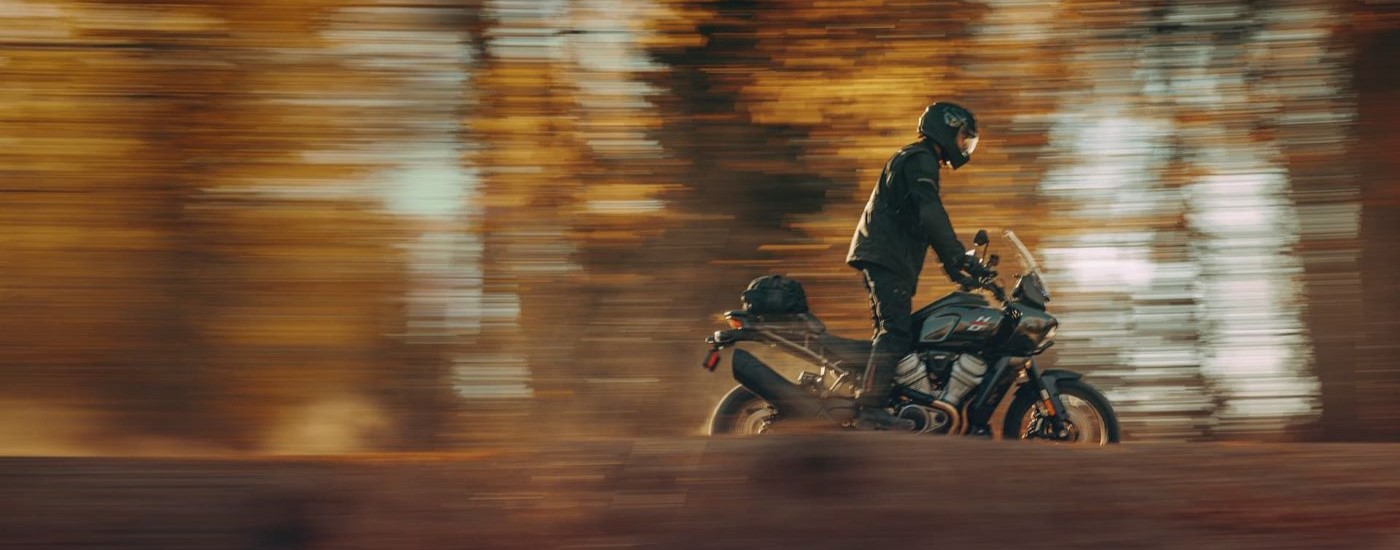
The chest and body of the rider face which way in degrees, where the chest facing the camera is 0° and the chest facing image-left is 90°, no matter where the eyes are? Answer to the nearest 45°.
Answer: approximately 270°

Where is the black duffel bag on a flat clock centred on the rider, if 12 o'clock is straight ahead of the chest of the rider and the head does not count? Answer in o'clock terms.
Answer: The black duffel bag is roughly at 5 o'clock from the rider.

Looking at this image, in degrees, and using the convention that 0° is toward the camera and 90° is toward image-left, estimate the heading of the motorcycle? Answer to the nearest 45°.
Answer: approximately 270°

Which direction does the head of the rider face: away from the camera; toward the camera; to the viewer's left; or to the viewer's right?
to the viewer's right
